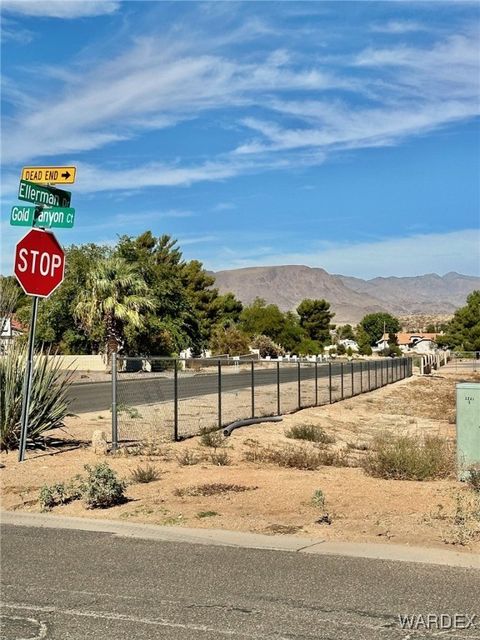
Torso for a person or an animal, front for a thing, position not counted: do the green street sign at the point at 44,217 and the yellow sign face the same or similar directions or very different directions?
same or similar directions

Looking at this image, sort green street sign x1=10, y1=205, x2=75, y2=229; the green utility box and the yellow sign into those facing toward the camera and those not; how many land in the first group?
3

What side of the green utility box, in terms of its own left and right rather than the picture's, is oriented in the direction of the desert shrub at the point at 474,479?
front

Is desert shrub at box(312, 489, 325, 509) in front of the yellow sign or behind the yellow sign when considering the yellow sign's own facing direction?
in front

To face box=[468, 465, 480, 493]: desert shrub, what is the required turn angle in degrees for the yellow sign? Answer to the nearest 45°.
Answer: approximately 45° to its left

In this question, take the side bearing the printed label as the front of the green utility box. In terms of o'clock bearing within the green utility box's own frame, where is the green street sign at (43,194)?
The green street sign is roughly at 3 o'clock from the green utility box.

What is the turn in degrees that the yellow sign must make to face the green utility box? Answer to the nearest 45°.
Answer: approximately 45° to its left

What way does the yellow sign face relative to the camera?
toward the camera

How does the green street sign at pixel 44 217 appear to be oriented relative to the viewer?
toward the camera

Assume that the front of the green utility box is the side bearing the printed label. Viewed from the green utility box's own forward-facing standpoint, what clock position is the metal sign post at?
The metal sign post is roughly at 3 o'clock from the green utility box.
